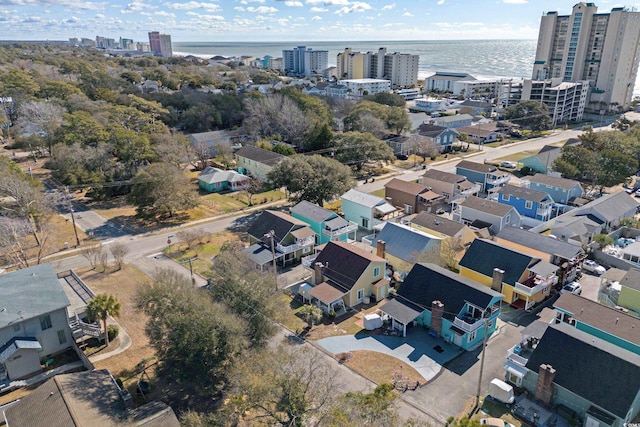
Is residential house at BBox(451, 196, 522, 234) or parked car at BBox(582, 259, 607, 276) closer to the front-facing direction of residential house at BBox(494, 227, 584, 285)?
the parked car

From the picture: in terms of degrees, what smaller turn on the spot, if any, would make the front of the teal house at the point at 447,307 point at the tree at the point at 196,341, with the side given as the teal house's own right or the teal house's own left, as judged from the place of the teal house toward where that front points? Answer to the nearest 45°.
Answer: approximately 90° to the teal house's own right

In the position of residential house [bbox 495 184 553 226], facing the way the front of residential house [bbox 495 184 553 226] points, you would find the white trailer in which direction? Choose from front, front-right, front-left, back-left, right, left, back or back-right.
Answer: front-right

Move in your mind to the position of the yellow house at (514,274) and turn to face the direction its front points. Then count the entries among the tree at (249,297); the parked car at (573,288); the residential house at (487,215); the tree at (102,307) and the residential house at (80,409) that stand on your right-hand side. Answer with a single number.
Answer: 3

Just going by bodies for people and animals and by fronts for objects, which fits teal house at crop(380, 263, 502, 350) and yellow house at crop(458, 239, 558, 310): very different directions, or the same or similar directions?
same or similar directions

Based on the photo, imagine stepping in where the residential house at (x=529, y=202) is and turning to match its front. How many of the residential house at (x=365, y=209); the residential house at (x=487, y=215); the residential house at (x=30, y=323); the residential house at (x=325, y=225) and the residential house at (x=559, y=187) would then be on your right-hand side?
4
